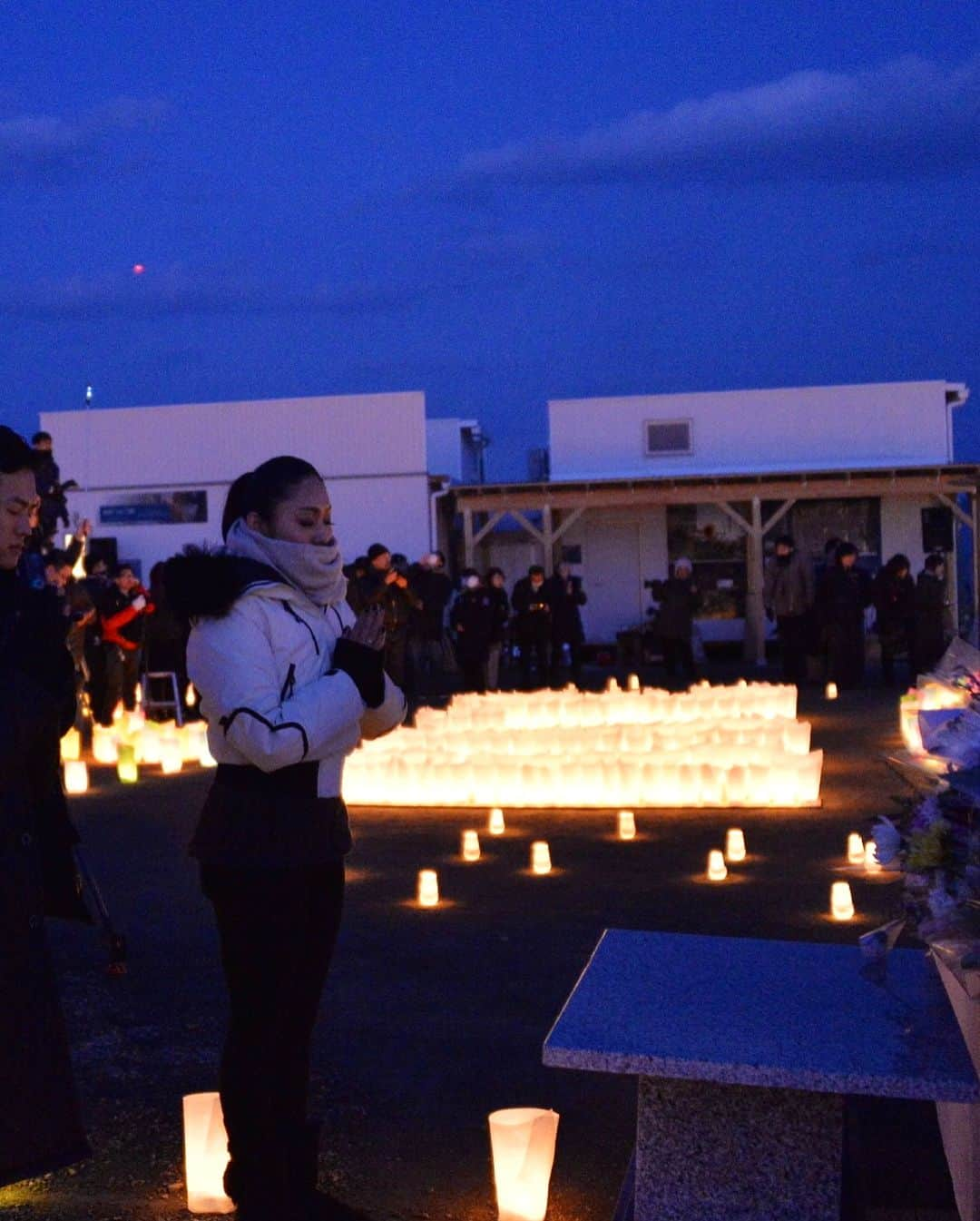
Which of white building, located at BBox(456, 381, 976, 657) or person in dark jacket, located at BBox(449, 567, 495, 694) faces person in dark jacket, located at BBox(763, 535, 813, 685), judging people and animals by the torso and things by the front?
the white building

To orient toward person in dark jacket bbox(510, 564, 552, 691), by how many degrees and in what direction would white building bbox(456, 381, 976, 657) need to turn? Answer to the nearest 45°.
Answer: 0° — it already faces them

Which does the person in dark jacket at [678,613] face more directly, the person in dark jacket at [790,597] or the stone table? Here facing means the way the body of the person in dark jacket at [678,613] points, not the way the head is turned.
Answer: the stone table

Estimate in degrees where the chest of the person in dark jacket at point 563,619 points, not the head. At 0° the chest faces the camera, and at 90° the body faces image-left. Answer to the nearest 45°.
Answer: approximately 0°

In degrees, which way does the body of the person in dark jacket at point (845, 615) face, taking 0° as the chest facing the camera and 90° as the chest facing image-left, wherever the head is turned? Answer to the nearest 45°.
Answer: approximately 0°

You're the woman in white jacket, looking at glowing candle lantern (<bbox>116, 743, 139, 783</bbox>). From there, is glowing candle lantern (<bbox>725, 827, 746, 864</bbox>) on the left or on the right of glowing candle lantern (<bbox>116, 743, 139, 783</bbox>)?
right

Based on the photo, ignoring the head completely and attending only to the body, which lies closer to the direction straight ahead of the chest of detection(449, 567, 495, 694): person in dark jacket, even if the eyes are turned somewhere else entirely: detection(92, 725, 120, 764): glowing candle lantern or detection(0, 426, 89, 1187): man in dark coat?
the man in dark coat
